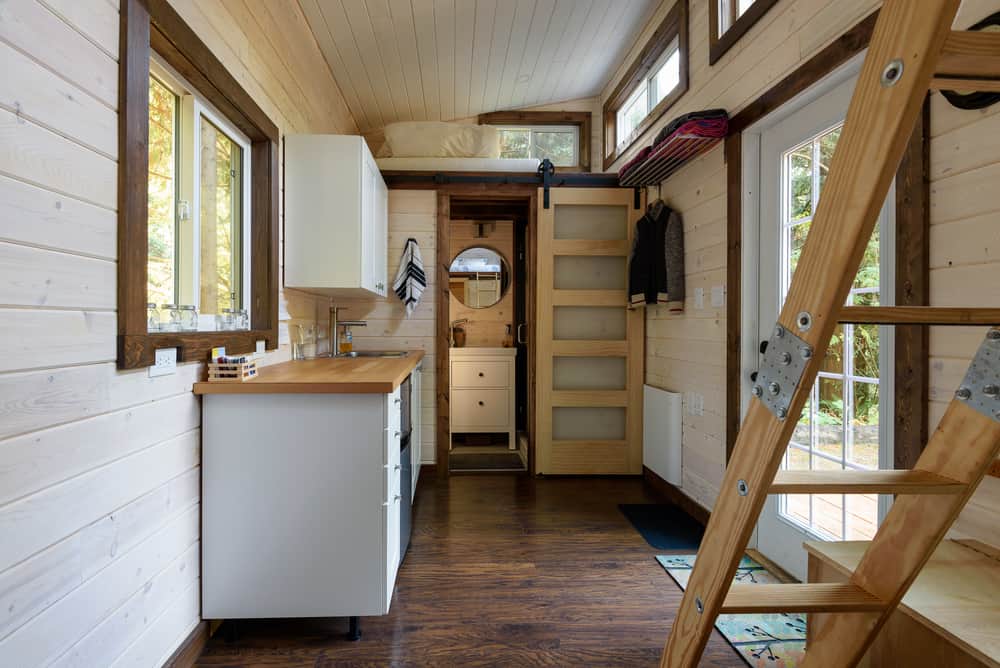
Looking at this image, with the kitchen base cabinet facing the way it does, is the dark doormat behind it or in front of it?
in front

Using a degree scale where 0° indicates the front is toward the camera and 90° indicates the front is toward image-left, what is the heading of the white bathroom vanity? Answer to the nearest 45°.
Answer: approximately 0°

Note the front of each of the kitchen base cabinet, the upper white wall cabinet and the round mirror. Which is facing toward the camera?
the round mirror

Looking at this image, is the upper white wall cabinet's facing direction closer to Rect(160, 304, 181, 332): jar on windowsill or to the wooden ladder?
the wooden ladder

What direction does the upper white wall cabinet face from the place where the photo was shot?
facing to the right of the viewer

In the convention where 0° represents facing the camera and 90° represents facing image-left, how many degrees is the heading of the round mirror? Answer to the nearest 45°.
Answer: approximately 0°

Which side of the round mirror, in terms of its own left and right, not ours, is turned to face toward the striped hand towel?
front

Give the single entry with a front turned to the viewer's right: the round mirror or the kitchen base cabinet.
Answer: the kitchen base cabinet

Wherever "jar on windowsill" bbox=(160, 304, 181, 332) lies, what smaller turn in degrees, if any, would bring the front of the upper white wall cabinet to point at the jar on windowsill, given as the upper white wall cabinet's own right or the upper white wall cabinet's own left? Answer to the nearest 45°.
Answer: approximately 135° to the upper white wall cabinet's own right

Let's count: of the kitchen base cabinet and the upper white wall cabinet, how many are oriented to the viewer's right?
2

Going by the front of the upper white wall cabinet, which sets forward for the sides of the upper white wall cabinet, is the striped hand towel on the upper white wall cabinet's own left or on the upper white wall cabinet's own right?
on the upper white wall cabinet's own left

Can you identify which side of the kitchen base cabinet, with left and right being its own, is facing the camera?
right

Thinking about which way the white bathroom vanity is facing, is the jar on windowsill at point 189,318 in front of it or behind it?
in front
